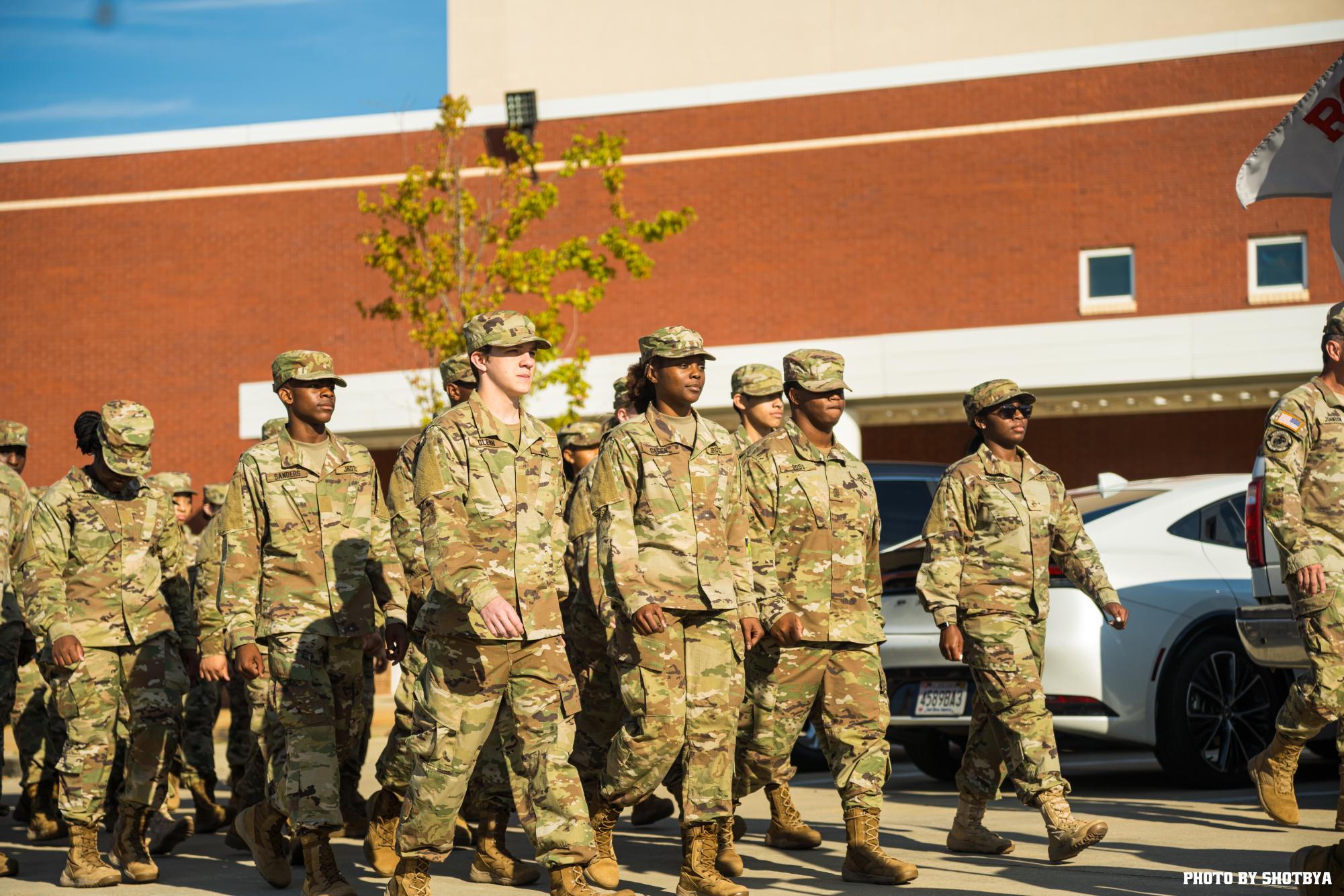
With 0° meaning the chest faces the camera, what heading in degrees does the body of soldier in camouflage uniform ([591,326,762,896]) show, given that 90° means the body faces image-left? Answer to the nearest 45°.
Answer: approximately 315°

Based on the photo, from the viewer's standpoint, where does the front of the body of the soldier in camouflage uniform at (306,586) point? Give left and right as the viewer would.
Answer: facing the viewer and to the right of the viewer

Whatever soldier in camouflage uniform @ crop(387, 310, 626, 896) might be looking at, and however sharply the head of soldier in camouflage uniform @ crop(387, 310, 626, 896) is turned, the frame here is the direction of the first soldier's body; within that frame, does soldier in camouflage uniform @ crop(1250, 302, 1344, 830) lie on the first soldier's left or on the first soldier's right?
on the first soldier's left

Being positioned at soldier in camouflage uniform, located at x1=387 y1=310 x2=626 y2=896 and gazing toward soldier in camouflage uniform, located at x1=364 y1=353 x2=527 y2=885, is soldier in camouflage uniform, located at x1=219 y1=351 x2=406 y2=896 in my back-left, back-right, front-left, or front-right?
front-left

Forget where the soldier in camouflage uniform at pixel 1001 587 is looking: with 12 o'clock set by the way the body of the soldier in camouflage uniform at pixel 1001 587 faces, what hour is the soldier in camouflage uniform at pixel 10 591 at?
the soldier in camouflage uniform at pixel 10 591 is roughly at 5 o'clock from the soldier in camouflage uniform at pixel 1001 587.

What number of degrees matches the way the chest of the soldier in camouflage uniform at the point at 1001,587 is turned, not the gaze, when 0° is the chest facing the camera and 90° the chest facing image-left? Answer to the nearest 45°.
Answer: approximately 315°

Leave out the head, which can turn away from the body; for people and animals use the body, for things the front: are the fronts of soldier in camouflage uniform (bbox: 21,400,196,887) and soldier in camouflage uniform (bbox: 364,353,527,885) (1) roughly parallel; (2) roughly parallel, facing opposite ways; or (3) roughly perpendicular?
roughly parallel

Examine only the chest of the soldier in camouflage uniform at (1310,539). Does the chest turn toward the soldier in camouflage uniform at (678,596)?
no

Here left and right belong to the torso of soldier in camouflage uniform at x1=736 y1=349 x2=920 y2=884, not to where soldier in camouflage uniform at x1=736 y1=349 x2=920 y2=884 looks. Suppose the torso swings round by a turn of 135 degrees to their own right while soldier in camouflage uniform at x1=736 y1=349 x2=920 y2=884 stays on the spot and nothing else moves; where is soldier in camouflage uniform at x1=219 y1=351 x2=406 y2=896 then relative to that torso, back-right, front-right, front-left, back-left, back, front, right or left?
front

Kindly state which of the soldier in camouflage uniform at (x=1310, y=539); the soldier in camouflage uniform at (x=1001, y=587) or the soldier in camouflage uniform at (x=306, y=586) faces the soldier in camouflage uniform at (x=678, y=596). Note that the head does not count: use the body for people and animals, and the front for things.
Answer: the soldier in camouflage uniform at (x=306, y=586)

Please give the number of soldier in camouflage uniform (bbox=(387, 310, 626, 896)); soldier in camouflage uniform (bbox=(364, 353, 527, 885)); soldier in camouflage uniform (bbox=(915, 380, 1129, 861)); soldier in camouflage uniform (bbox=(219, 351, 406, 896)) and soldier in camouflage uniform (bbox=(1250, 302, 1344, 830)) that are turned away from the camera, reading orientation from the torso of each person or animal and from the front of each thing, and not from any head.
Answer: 0

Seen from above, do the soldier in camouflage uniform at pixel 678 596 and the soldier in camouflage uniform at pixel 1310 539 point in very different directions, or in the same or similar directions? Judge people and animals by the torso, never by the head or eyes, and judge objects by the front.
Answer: same or similar directions

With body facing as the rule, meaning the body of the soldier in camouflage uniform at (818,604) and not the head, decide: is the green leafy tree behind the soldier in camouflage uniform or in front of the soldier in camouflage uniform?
behind

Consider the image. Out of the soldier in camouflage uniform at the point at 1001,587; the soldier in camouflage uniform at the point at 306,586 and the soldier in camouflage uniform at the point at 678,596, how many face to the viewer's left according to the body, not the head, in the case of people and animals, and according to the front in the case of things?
0

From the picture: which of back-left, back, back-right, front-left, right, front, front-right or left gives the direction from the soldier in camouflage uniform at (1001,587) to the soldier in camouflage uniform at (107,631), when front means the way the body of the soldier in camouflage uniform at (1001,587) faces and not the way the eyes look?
back-right

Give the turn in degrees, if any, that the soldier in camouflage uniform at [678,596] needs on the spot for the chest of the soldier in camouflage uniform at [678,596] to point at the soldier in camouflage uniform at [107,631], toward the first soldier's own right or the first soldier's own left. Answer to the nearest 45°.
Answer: approximately 180°

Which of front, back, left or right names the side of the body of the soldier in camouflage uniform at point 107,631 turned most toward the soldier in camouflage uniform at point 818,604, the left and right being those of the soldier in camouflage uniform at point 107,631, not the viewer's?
front

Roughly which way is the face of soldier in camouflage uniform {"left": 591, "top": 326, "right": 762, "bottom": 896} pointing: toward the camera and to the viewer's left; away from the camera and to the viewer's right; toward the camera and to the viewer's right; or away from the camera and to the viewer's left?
toward the camera and to the viewer's right

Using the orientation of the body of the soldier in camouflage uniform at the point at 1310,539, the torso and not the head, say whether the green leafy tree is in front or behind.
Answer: behind

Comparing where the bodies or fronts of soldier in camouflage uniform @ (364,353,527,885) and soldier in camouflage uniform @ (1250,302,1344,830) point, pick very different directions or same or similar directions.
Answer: same or similar directions

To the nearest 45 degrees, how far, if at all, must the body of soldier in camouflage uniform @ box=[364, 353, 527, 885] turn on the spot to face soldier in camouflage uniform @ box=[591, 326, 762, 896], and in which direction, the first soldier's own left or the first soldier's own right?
0° — they already face them

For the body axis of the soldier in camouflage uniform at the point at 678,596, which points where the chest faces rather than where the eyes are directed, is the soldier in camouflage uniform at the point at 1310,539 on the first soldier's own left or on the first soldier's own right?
on the first soldier's own left

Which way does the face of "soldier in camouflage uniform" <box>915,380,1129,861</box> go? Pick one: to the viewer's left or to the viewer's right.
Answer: to the viewer's right

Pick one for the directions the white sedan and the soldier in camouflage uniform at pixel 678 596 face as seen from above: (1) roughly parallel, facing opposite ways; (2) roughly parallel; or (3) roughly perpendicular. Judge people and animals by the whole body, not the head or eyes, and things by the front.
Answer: roughly perpendicular

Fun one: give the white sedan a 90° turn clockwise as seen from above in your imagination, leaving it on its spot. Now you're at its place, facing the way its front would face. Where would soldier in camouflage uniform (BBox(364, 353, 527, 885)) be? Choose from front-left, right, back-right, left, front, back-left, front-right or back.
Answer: right
